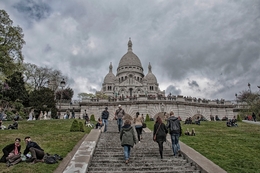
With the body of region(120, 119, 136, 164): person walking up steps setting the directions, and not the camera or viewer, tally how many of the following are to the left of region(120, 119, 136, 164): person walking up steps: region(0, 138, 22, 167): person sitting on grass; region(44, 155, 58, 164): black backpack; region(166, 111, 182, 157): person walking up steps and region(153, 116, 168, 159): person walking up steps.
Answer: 2

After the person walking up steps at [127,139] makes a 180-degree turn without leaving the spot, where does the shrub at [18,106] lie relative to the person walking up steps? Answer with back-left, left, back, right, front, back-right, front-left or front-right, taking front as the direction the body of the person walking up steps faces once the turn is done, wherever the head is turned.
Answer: back-right

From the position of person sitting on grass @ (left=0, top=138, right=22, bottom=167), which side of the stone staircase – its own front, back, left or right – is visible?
right

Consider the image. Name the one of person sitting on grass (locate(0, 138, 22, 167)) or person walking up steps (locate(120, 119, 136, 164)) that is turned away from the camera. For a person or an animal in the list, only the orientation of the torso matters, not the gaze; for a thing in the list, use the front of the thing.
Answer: the person walking up steps

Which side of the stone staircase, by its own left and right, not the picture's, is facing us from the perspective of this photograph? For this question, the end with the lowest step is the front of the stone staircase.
front

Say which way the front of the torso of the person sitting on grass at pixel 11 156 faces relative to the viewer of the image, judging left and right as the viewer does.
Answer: facing the viewer and to the right of the viewer

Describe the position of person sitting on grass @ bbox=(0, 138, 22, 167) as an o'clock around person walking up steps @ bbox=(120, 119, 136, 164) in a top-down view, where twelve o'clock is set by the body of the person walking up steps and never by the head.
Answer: The person sitting on grass is roughly at 9 o'clock from the person walking up steps.

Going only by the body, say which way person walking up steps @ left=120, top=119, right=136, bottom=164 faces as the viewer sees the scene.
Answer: away from the camera
